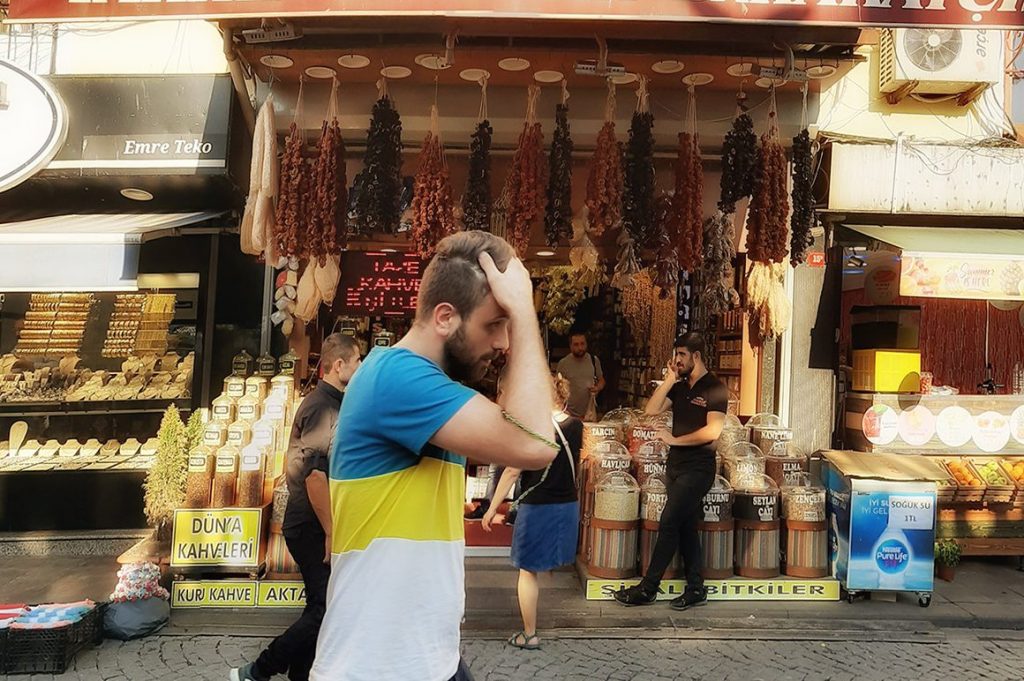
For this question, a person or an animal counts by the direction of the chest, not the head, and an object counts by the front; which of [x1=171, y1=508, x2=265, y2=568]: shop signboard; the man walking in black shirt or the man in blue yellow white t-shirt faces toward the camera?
the shop signboard

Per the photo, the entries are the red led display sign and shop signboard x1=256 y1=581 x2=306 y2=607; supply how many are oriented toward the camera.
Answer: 2

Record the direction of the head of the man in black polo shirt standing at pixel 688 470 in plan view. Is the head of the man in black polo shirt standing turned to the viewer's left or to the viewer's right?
to the viewer's left

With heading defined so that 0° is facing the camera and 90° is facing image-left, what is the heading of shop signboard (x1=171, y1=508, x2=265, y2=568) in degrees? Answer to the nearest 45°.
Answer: approximately 0°

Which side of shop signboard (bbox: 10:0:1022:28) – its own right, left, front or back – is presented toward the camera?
front

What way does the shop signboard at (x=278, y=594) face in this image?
toward the camera

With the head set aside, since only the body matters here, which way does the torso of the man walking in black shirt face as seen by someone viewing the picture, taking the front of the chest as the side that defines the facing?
to the viewer's right

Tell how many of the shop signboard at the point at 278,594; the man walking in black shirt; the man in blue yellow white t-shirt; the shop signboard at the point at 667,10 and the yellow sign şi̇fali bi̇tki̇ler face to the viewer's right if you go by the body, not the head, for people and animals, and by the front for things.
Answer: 2

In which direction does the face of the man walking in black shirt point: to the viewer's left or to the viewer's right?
to the viewer's right

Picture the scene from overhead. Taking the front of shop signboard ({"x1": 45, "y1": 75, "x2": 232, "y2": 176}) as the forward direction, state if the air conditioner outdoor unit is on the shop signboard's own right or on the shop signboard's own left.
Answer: on the shop signboard's own left

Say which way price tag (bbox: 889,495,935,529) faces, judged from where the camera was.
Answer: facing the viewer

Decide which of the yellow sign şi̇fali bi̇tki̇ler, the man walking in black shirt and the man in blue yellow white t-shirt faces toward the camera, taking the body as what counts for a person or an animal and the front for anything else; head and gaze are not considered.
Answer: the yellow sign şi̇fali bi̇tki̇ler

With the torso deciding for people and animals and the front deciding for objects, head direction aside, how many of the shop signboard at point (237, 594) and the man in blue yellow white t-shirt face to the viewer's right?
1

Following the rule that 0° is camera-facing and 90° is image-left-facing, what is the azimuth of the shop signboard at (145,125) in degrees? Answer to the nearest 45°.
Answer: approximately 0°

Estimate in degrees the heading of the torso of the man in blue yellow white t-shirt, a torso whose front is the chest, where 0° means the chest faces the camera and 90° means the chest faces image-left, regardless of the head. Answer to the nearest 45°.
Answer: approximately 270°

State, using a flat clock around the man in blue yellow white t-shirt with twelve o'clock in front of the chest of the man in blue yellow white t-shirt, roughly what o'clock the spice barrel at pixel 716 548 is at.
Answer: The spice barrel is roughly at 10 o'clock from the man in blue yellow white t-shirt.
